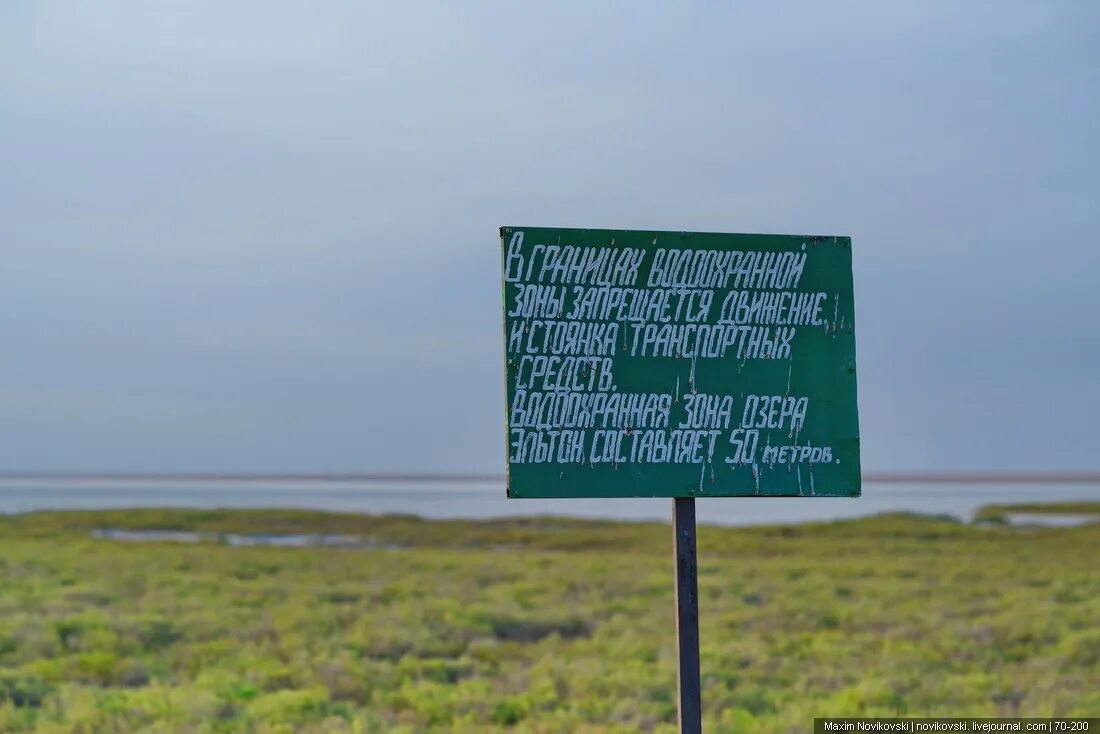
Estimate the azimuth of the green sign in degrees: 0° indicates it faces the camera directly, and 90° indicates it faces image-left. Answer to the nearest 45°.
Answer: approximately 0°
